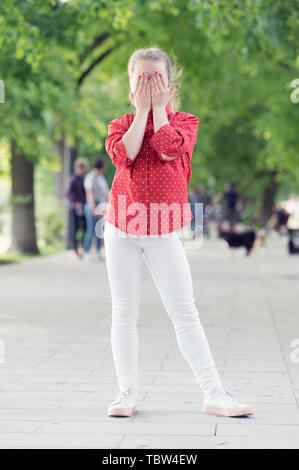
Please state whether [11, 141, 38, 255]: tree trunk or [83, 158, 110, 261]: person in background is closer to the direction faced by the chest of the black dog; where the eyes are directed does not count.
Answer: the tree trunk

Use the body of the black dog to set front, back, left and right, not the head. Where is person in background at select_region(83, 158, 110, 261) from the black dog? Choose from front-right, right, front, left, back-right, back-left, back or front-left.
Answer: front-left

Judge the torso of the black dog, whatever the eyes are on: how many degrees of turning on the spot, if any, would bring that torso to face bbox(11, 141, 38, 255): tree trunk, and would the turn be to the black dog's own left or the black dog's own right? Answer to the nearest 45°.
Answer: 0° — it already faces it

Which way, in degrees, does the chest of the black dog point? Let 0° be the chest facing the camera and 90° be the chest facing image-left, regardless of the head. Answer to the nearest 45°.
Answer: approximately 90°
